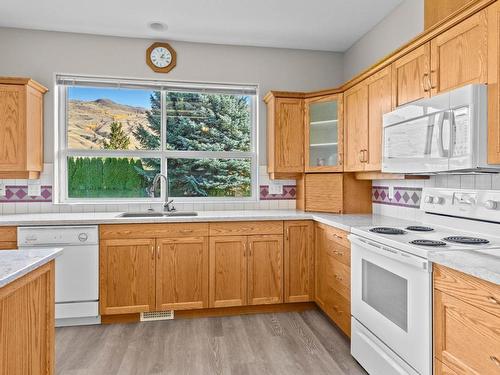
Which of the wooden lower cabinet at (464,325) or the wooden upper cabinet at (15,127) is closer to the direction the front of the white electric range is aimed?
the wooden upper cabinet

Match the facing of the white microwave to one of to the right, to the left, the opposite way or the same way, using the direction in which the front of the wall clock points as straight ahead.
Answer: to the right
